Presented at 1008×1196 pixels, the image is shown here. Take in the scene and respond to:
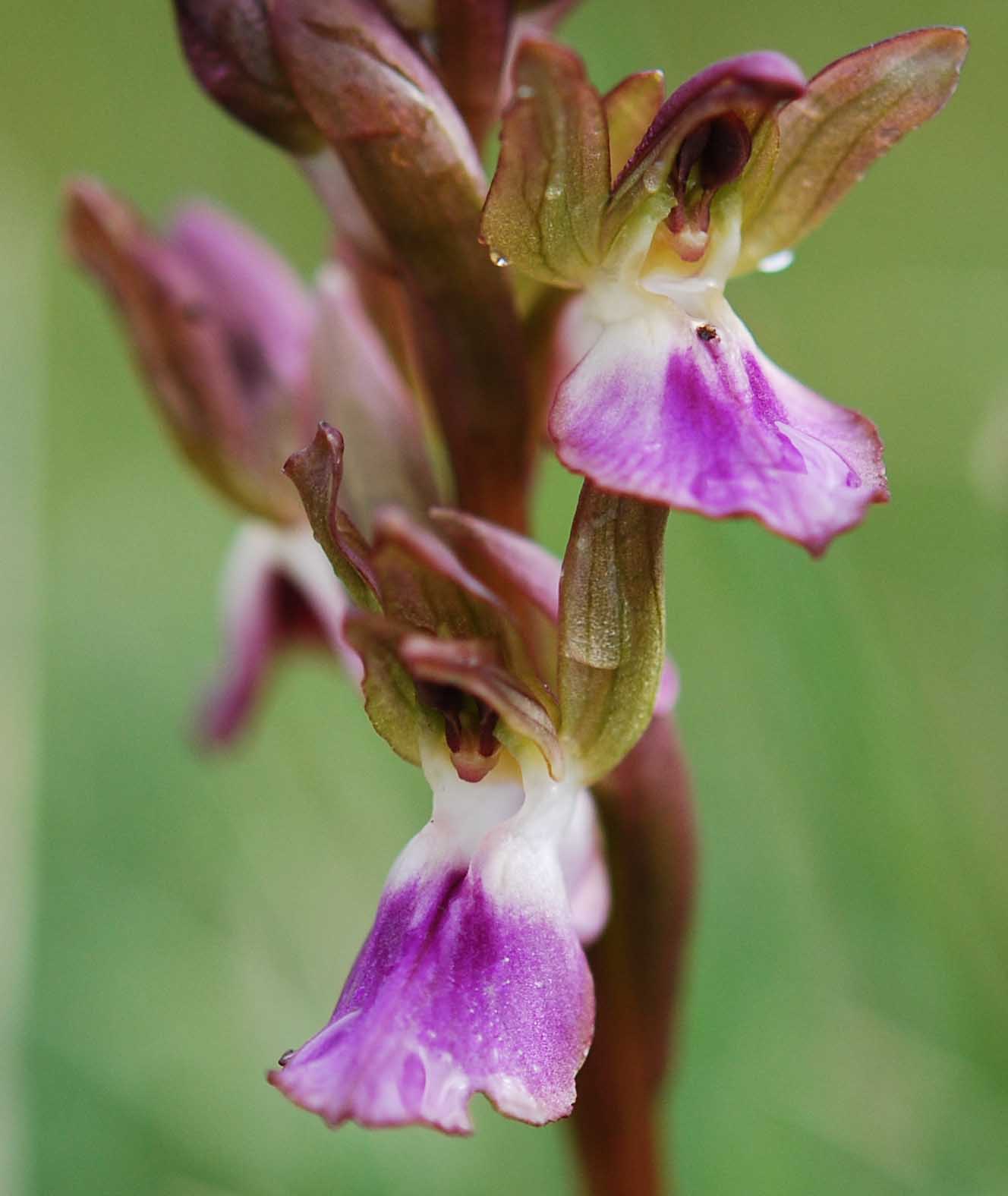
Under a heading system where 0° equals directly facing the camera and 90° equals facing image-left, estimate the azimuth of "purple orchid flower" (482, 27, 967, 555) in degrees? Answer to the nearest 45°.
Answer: approximately 315°
